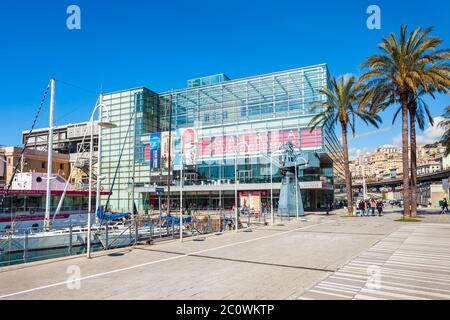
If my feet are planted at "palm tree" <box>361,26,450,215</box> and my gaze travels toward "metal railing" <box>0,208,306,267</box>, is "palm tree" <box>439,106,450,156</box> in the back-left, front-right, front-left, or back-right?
back-right
